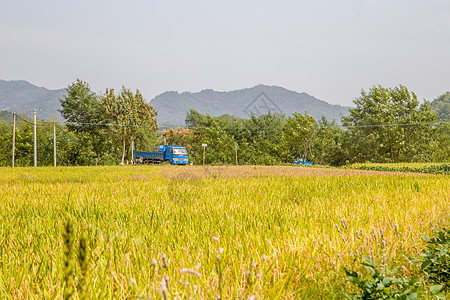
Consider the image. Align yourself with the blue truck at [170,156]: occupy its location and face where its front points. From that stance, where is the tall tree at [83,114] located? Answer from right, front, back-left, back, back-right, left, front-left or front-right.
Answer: back

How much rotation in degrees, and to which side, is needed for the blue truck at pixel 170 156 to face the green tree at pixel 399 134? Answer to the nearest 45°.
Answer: approximately 45° to its left

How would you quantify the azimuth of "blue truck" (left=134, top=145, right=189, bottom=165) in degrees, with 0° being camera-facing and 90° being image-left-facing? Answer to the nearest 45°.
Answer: approximately 315°

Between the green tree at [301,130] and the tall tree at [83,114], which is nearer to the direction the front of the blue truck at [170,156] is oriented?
the green tree

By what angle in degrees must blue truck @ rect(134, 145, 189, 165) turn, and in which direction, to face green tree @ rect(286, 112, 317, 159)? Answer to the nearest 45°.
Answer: approximately 45° to its left

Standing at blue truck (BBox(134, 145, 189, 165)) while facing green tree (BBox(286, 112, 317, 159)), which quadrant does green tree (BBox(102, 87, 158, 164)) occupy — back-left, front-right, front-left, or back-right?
back-left

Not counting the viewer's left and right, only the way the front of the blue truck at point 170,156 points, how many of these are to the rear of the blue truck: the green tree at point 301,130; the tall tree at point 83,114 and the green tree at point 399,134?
1

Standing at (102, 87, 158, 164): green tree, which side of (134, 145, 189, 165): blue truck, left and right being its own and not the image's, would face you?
back
